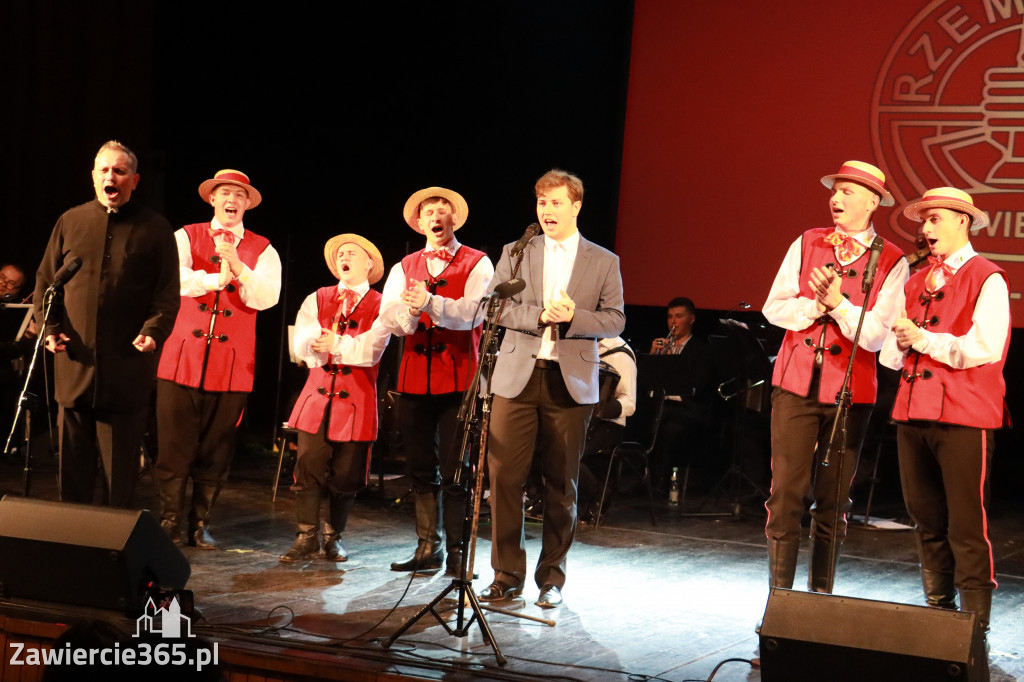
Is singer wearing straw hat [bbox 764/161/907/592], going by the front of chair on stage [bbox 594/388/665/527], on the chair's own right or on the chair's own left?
on the chair's own left

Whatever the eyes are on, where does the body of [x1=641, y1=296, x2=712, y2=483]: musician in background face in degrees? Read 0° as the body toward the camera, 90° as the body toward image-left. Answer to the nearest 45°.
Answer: approximately 45°

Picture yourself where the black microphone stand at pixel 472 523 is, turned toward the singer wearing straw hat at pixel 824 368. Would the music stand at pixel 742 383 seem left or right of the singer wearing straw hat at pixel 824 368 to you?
left

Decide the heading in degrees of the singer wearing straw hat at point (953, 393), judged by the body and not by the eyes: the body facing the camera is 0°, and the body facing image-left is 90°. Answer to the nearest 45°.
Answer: approximately 45°
